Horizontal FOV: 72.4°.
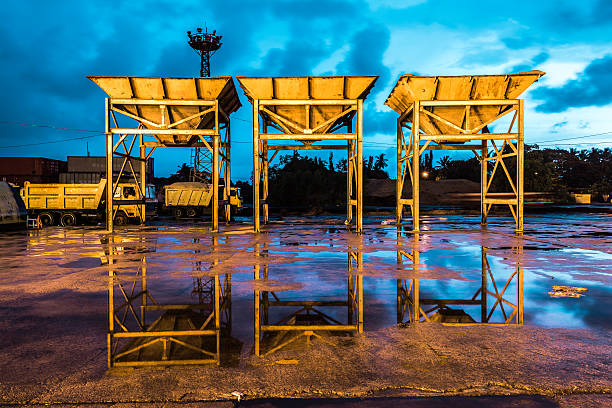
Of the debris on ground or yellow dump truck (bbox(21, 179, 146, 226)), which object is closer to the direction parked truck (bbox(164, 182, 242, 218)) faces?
the debris on ground

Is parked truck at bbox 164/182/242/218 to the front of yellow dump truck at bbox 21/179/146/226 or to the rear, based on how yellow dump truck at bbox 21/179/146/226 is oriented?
to the front

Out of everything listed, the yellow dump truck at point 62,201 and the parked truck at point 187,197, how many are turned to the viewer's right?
2

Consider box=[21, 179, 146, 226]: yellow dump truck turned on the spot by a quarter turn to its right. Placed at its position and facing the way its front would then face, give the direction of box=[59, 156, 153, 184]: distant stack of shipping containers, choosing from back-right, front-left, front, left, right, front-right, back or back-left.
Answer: back

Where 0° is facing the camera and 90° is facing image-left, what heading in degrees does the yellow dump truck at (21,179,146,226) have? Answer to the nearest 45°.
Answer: approximately 270°

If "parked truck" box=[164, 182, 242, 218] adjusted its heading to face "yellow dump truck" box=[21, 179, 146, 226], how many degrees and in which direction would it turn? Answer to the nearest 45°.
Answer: approximately 135° to its right

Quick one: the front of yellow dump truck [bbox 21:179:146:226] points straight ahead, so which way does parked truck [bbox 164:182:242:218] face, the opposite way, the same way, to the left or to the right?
the same way

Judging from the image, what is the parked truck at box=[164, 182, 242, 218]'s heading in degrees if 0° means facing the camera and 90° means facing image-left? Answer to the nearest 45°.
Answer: approximately 270°

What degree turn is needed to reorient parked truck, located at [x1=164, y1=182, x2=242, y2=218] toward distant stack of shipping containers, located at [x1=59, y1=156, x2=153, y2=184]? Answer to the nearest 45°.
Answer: approximately 135° to its left

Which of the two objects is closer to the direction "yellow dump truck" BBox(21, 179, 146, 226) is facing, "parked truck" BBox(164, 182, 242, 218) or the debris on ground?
the parked truck

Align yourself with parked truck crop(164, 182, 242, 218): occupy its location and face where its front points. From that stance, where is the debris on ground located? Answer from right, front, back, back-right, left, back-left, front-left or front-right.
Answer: right

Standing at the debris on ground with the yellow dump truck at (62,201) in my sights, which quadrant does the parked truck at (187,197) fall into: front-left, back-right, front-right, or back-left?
front-right
